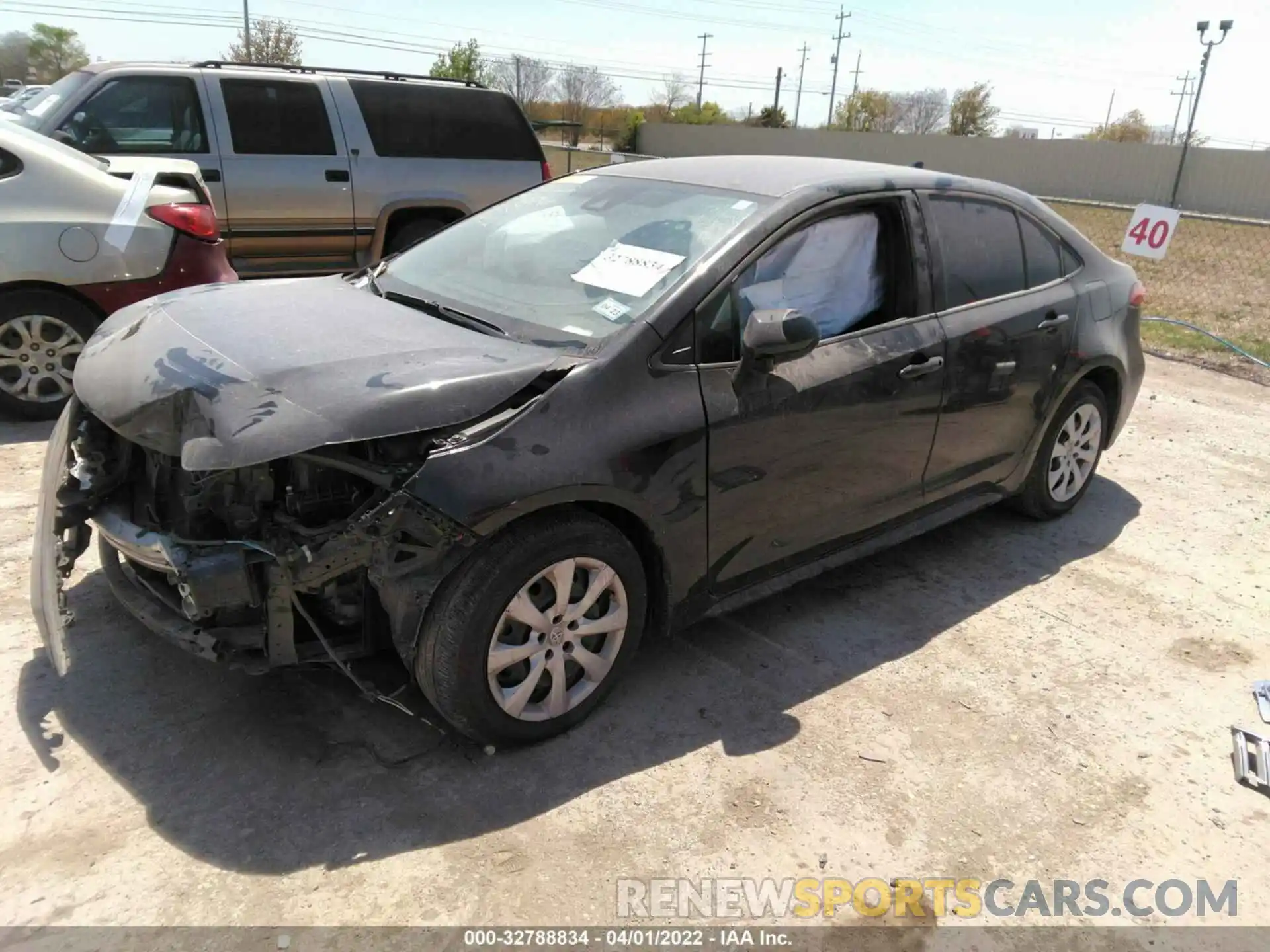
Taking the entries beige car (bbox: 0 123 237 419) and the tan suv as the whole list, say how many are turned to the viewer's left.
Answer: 2

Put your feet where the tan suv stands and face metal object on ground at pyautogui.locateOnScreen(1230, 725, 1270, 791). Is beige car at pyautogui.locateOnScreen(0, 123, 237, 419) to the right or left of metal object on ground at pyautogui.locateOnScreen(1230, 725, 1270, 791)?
right

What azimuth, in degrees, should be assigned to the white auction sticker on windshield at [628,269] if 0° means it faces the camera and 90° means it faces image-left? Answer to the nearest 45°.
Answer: approximately 45°

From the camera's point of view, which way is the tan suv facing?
to the viewer's left

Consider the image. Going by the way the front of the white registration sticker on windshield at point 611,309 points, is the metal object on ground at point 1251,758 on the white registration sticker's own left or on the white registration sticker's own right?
on the white registration sticker's own left

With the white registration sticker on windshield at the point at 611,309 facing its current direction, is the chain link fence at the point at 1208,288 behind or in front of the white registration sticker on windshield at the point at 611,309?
behind

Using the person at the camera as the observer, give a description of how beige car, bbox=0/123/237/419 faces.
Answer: facing to the left of the viewer

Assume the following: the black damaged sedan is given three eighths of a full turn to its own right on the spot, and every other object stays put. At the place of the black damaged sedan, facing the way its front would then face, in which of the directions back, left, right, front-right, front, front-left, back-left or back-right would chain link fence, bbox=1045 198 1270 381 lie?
front-right

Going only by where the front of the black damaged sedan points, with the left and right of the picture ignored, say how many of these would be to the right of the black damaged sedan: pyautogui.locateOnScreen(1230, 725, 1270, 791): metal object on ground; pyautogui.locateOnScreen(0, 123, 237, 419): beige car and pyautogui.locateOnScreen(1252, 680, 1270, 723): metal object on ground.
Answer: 1

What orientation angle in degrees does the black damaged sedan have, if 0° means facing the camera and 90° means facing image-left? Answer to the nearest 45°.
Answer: approximately 45°

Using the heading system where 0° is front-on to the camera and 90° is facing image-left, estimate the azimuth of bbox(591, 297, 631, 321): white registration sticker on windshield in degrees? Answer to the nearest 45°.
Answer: approximately 45°

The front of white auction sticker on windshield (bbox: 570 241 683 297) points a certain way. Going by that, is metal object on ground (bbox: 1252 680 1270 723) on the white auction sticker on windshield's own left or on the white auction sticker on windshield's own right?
on the white auction sticker on windshield's own left
